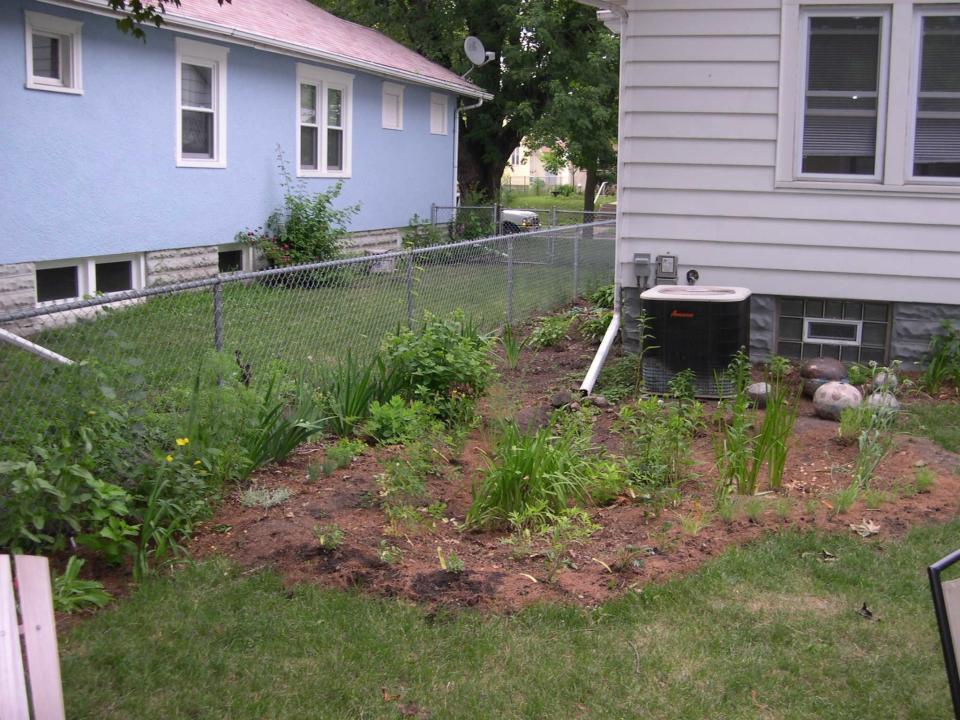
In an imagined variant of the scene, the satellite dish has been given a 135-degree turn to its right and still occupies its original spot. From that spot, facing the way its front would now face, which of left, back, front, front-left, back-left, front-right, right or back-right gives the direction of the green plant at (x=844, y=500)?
left

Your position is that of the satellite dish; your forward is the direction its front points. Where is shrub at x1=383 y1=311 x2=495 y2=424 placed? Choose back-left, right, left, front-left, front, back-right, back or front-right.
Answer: front-right

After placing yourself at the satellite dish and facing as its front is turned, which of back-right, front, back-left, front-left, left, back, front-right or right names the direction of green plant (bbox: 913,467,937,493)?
front-right

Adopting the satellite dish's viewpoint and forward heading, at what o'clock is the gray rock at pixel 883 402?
The gray rock is roughly at 1 o'clock from the satellite dish.

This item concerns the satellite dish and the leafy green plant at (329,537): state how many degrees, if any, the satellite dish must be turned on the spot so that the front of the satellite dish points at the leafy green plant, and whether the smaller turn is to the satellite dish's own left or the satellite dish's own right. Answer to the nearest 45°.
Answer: approximately 45° to the satellite dish's own right

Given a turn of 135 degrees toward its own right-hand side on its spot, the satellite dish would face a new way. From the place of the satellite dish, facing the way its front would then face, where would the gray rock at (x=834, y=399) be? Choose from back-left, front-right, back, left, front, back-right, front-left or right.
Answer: left

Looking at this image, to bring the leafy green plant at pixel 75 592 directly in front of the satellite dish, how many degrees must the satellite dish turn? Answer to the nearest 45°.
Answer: approximately 45° to its right

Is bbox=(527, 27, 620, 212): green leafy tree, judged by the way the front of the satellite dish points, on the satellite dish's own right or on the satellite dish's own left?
on the satellite dish's own left
